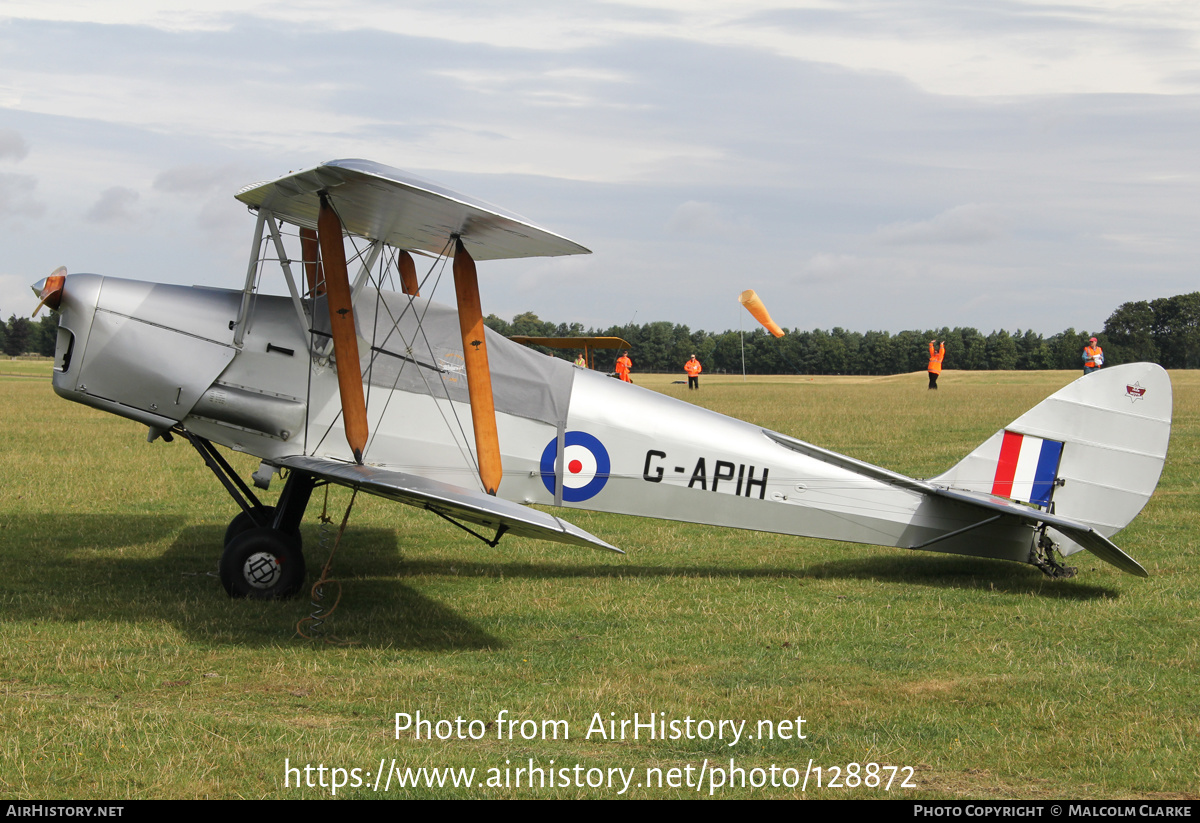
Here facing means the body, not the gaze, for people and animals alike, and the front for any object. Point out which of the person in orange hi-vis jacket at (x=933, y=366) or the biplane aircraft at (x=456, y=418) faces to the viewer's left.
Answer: the biplane aircraft

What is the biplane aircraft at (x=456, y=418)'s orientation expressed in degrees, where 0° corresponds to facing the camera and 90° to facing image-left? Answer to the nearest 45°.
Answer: approximately 90°

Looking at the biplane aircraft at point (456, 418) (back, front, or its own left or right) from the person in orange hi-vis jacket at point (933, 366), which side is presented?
right

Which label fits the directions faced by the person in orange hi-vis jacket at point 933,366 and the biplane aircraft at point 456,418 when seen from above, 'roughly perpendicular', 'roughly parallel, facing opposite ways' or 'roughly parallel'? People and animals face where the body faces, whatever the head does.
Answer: roughly perpendicular

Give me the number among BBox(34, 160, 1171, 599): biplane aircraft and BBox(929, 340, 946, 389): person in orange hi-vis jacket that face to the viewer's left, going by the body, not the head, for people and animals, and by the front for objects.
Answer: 1
